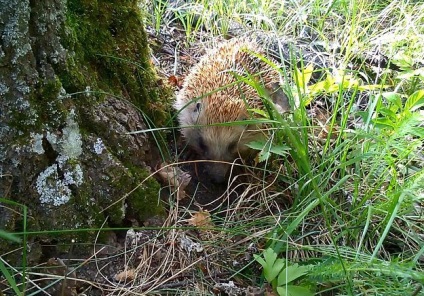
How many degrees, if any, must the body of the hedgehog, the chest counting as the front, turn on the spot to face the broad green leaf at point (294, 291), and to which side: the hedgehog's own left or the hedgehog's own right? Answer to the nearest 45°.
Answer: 0° — it already faces it

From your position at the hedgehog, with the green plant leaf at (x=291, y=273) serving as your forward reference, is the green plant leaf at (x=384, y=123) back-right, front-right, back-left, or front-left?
front-left

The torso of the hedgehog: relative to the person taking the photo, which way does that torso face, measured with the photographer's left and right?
facing the viewer

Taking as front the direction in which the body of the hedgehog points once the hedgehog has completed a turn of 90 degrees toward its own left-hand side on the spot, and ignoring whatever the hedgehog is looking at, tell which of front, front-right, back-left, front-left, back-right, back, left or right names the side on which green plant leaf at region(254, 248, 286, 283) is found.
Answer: right

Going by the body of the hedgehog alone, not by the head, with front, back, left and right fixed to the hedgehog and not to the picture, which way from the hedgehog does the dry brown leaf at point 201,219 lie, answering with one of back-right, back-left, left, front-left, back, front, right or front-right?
front

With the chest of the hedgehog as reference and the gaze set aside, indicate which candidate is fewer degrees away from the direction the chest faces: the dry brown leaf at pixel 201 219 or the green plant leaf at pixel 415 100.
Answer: the dry brown leaf

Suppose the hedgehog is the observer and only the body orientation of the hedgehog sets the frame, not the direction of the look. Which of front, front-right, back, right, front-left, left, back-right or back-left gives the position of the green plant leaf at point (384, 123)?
front-left

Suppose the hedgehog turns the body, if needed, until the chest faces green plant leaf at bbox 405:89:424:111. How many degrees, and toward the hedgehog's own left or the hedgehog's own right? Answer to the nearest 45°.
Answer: approximately 45° to the hedgehog's own left

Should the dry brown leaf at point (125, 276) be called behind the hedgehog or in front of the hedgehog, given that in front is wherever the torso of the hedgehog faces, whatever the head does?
in front

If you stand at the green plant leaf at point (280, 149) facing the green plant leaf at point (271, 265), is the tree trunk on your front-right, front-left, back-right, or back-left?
front-right

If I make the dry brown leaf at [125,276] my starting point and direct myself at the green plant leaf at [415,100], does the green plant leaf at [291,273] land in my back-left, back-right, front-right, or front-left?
front-right

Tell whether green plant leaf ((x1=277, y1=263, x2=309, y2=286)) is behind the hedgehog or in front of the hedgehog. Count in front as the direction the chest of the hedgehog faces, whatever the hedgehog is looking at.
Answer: in front
